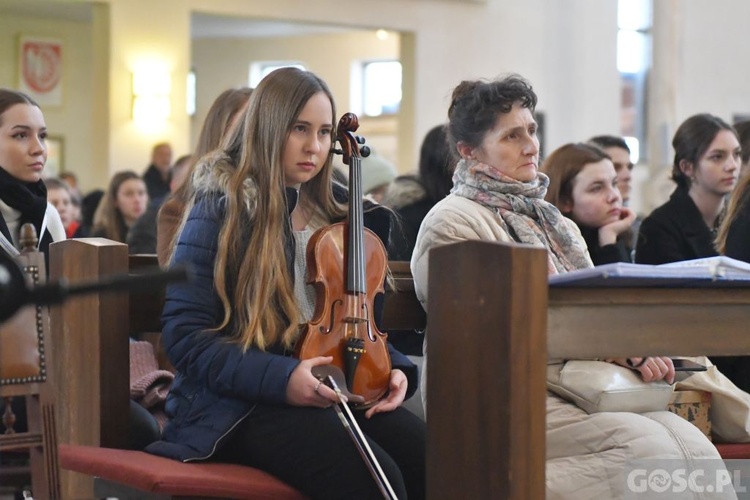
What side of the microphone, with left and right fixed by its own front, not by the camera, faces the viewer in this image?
left

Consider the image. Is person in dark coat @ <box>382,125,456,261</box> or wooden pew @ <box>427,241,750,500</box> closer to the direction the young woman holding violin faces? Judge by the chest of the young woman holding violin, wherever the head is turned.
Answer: the wooden pew

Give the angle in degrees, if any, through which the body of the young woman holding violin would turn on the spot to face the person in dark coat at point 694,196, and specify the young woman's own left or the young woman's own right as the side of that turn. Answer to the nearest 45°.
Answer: approximately 90° to the young woman's own left

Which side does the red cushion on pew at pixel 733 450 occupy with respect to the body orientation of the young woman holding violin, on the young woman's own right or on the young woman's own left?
on the young woman's own left
